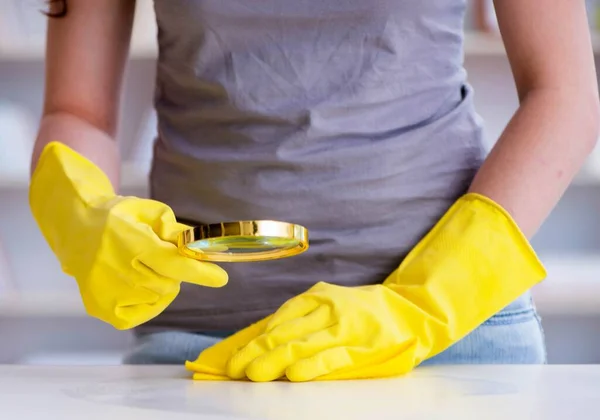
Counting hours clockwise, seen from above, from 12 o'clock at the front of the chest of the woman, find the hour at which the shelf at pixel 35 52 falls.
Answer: The shelf is roughly at 5 o'clock from the woman.

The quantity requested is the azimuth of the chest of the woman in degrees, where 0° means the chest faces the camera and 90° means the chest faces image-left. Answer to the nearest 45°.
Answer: approximately 0°

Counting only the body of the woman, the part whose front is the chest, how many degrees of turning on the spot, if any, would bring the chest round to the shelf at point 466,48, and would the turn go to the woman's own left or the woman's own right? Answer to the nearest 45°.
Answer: approximately 180°

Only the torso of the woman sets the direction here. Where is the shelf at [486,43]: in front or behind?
behind

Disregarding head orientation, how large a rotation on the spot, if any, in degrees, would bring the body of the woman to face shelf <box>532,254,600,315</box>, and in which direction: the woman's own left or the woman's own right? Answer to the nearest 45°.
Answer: approximately 135° to the woman's own left

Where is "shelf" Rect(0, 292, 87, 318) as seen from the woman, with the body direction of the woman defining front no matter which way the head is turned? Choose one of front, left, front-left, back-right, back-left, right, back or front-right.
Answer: back-right
